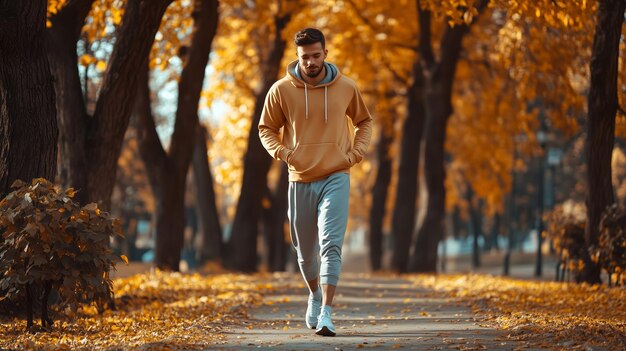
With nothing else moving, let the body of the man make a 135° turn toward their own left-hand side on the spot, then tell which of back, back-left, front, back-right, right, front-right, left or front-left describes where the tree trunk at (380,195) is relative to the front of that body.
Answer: front-left

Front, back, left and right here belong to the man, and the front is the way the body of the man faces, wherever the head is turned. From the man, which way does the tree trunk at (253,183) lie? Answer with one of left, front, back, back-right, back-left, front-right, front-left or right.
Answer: back

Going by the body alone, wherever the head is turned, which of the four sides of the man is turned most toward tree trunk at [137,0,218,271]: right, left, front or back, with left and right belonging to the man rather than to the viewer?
back

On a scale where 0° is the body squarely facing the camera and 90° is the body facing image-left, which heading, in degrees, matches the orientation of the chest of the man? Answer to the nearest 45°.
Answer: approximately 0°

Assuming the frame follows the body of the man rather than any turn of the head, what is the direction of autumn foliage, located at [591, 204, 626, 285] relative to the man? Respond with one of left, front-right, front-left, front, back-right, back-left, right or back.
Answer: back-left

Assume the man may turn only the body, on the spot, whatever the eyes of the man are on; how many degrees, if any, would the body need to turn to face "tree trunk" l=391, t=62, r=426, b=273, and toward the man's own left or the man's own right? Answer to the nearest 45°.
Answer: approximately 180°

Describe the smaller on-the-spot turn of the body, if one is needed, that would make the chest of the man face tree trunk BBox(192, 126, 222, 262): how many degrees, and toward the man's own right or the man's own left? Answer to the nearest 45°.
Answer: approximately 180°

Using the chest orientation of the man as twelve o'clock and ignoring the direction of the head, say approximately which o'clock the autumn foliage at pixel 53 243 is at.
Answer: The autumn foliage is roughly at 3 o'clock from the man.

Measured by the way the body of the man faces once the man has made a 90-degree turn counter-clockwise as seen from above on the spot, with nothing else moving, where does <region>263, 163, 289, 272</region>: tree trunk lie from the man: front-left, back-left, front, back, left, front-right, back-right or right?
left
